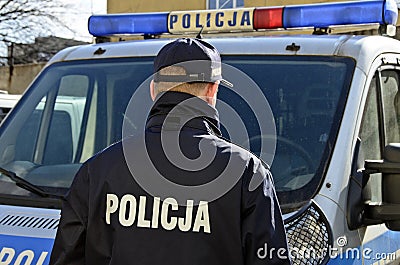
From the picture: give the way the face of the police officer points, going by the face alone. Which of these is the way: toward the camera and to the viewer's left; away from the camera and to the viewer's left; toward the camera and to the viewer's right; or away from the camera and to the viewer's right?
away from the camera and to the viewer's right

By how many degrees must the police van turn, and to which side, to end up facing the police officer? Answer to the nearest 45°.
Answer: approximately 45° to its left

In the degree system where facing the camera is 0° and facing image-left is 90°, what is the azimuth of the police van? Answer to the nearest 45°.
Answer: approximately 45°

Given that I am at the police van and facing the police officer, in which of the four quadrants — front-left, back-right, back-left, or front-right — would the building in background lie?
back-right

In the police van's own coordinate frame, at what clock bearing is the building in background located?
The building in background is roughly at 4 o'clock from the police van.

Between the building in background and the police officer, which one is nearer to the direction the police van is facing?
the police officer
